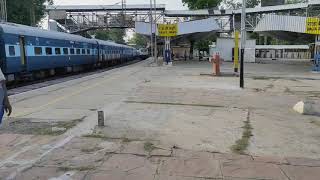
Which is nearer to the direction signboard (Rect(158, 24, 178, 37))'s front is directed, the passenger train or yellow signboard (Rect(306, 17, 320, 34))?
the passenger train

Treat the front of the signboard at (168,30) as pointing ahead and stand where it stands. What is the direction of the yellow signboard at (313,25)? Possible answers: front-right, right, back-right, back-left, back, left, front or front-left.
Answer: front-left

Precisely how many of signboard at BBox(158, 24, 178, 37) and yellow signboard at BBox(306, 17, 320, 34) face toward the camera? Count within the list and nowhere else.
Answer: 2

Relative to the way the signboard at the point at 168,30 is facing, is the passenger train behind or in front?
in front

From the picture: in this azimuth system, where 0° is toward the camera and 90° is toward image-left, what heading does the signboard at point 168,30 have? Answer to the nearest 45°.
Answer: approximately 0°

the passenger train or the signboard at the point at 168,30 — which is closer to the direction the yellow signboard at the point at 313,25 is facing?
the passenger train

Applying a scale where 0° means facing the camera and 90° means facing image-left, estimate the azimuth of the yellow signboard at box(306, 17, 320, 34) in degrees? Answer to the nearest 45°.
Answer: approximately 0°
